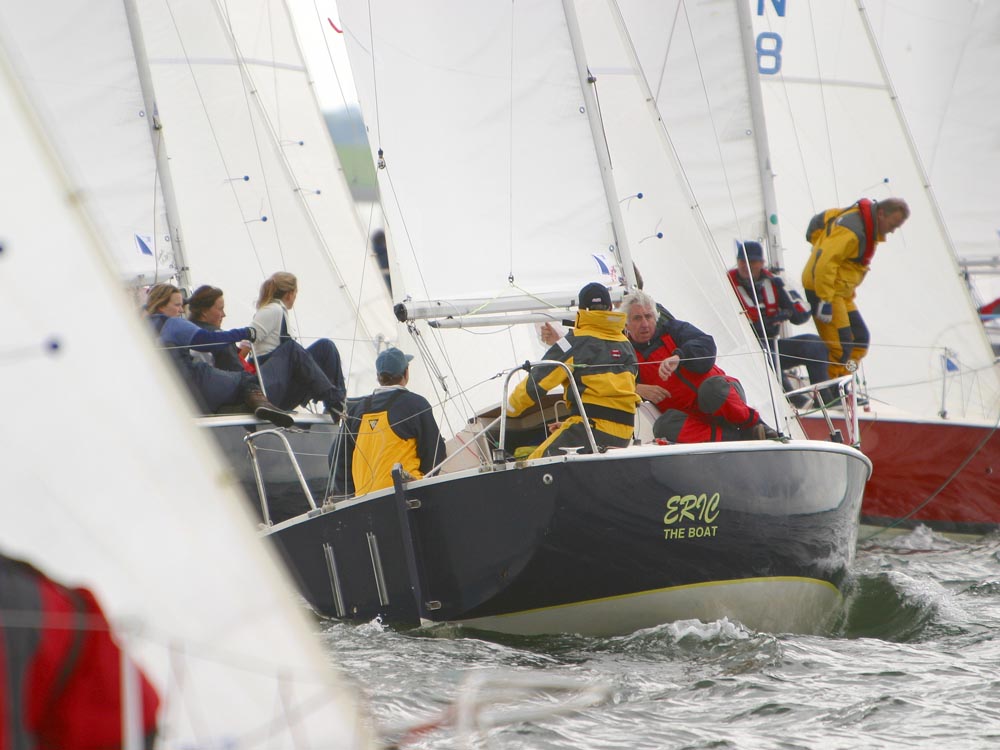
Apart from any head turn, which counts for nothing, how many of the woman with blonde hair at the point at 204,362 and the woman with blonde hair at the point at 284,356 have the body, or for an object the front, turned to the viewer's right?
2

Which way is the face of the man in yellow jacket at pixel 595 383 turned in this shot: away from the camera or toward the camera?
away from the camera

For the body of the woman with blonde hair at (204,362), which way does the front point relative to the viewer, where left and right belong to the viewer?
facing to the right of the viewer

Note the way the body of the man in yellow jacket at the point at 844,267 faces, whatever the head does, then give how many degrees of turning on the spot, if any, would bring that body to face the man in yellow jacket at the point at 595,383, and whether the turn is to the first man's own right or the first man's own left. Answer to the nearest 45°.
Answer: approximately 90° to the first man's own right

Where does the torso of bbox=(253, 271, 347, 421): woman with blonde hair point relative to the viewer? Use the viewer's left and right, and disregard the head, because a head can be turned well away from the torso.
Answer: facing to the right of the viewer

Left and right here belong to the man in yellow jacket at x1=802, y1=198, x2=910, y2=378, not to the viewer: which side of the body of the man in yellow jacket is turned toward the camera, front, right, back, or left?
right

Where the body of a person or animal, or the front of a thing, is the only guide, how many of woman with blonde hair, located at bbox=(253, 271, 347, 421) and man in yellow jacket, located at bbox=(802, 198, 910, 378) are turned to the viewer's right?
2
